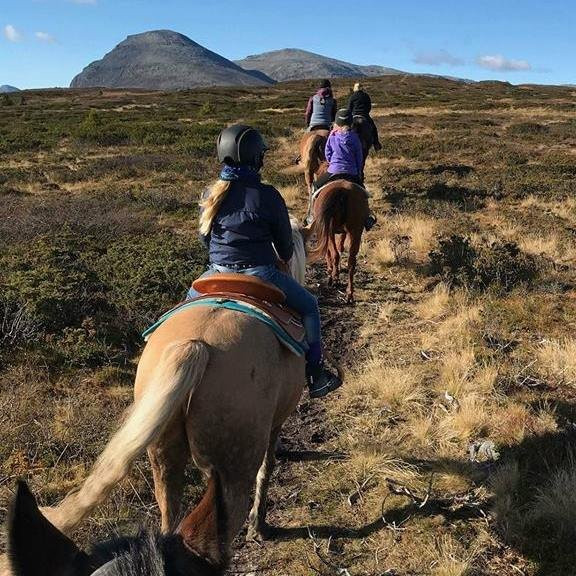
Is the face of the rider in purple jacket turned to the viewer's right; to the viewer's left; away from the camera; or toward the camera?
away from the camera

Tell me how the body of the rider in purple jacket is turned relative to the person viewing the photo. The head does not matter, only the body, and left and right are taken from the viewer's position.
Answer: facing away from the viewer

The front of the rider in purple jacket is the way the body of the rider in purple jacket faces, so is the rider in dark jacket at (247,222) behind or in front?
behind

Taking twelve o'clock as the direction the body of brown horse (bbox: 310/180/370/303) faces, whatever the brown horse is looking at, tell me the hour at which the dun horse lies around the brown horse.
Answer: The dun horse is roughly at 6 o'clock from the brown horse.

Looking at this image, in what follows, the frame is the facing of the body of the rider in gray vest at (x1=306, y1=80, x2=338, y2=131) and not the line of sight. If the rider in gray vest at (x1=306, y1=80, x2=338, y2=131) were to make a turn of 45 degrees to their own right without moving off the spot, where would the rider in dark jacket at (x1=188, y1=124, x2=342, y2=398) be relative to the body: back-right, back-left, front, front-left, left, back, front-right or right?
back-right

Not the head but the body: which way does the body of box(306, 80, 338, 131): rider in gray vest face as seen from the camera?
away from the camera

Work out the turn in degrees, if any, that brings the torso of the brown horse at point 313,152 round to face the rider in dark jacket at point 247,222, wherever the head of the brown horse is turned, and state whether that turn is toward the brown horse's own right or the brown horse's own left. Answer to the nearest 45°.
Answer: approximately 180°

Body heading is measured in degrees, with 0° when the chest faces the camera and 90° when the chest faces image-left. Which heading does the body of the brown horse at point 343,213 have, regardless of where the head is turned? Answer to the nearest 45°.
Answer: approximately 180°

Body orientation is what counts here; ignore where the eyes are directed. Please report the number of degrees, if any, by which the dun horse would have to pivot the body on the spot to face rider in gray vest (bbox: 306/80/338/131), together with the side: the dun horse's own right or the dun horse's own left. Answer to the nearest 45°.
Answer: approximately 45° to the dun horse's own left

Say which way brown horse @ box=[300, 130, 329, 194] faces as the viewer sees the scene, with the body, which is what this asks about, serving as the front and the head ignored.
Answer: away from the camera

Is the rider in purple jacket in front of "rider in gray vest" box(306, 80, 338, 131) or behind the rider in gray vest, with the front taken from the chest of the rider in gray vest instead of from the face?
behind
